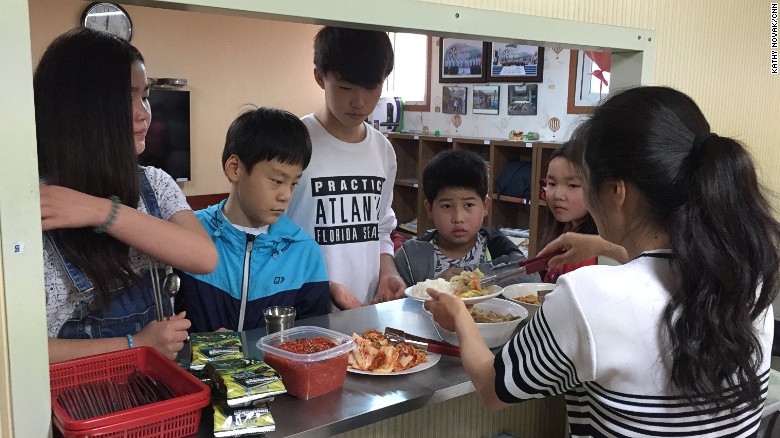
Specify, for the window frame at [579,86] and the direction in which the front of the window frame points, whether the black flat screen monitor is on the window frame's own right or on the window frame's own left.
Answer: on the window frame's own right

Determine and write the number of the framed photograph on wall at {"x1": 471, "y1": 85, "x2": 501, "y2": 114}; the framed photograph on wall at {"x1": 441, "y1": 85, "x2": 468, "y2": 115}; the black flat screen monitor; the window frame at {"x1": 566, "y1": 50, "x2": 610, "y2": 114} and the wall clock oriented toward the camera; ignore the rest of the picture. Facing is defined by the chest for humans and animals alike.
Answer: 5

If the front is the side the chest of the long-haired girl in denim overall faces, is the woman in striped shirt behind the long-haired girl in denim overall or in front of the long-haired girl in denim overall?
in front

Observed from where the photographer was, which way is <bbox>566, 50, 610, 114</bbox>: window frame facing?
facing the viewer

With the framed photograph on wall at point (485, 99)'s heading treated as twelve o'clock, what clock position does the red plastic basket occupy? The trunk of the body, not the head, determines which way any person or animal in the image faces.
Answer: The red plastic basket is roughly at 12 o'clock from the framed photograph on wall.

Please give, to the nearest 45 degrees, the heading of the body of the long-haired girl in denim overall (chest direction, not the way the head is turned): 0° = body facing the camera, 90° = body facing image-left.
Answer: approximately 315°

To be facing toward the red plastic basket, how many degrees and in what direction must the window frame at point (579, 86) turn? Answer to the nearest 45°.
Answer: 0° — it already faces it

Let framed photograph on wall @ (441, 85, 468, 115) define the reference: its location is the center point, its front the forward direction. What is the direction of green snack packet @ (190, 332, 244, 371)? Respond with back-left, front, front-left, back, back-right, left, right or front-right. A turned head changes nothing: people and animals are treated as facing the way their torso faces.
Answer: front

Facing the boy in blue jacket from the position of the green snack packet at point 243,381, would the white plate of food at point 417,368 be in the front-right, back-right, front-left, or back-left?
front-right

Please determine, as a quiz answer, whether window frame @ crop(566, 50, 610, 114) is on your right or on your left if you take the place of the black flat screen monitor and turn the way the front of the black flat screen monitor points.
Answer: on your left

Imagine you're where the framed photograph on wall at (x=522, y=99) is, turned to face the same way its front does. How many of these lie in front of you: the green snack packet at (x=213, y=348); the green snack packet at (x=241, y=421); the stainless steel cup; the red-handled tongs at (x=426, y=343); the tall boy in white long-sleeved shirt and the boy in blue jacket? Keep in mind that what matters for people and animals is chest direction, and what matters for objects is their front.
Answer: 6

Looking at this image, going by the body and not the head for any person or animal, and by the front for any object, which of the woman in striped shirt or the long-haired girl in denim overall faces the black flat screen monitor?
the woman in striped shirt

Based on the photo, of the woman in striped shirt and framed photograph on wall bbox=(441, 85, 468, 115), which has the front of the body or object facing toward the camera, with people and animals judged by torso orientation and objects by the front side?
the framed photograph on wall

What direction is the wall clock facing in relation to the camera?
toward the camera

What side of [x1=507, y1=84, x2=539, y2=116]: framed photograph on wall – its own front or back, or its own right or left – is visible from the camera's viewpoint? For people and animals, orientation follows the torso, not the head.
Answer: front

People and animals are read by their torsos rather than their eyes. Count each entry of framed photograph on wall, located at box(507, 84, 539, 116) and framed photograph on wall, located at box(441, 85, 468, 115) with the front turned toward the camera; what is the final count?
2

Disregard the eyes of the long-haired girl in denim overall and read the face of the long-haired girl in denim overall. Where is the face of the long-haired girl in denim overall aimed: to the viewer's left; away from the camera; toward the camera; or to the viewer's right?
to the viewer's right

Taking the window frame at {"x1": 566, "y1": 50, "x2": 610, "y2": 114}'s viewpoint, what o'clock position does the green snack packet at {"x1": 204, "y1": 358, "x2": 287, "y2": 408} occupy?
The green snack packet is roughly at 12 o'clock from the window frame.

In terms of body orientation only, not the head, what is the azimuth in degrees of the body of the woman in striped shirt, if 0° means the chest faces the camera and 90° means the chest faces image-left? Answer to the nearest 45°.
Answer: approximately 135°

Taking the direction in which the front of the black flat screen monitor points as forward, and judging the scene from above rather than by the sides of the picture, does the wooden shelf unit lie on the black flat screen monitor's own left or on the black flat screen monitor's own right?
on the black flat screen monitor's own left

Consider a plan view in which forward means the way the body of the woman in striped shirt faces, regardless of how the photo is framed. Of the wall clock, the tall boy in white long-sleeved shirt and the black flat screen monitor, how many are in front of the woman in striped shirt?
3
